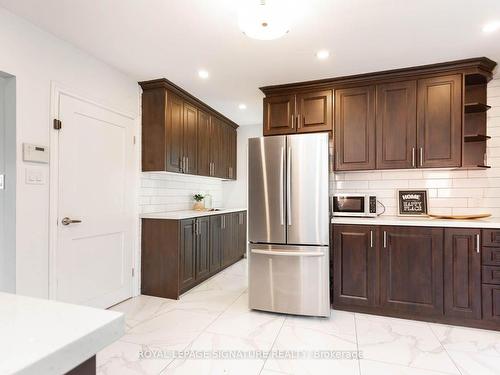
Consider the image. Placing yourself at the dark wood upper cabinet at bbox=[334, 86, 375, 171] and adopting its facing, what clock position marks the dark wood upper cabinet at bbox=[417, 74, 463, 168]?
the dark wood upper cabinet at bbox=[417, 74, 463, 168] is roughly at 9 o'clock from the dark wood upper cabinet at bbox=[334, 86, 375, 171].

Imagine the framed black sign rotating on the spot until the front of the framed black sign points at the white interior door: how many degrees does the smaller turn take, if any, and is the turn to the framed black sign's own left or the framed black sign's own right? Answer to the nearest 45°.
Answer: approximately 45° to the framed black sign's own right

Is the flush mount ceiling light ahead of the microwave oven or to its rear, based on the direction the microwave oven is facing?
ahead

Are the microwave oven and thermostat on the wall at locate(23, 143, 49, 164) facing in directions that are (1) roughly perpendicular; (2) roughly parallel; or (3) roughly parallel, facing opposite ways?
roughly perpendicular

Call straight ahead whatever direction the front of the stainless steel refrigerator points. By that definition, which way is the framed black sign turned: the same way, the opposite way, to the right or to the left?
the same way

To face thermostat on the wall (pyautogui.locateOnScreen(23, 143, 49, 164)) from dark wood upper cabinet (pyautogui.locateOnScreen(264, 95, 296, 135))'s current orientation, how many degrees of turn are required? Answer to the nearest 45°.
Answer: approximately 45° to its right

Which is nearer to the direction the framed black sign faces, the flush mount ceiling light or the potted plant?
the flush mount ceiling light

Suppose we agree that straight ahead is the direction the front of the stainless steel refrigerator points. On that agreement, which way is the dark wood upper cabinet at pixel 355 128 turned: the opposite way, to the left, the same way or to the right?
the same way

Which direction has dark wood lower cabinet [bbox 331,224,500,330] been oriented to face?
toward the camera

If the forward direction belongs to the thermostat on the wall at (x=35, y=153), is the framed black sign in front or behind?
in front

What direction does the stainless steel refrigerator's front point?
toward the camera

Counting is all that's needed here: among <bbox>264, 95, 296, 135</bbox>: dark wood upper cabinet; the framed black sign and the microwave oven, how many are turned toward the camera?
3

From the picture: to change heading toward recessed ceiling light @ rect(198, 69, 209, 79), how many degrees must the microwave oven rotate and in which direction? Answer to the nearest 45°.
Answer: approximately 90° to its right

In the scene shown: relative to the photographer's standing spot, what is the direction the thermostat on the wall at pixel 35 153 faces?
facing the viewer and to the right of the viewer
